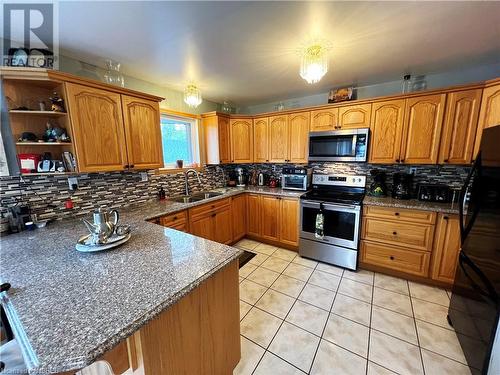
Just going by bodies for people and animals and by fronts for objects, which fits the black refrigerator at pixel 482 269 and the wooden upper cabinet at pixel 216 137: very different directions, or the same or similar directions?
very different directions

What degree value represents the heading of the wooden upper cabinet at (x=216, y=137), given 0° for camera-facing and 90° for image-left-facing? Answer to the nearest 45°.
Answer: approximately 315°

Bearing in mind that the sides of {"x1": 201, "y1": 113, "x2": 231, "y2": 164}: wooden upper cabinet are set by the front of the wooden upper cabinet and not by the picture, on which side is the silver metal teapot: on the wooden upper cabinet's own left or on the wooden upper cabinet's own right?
on the wooden upper cabinet's own right

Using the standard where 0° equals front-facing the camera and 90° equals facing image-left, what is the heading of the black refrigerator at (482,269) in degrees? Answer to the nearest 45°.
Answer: approximately 90°

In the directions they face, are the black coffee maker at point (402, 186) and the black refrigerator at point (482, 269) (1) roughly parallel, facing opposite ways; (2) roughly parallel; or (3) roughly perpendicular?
roughly perpendicular

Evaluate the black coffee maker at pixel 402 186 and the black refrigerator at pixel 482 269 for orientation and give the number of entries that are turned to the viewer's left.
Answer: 1

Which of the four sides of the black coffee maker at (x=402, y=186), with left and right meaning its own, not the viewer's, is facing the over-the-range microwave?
right
